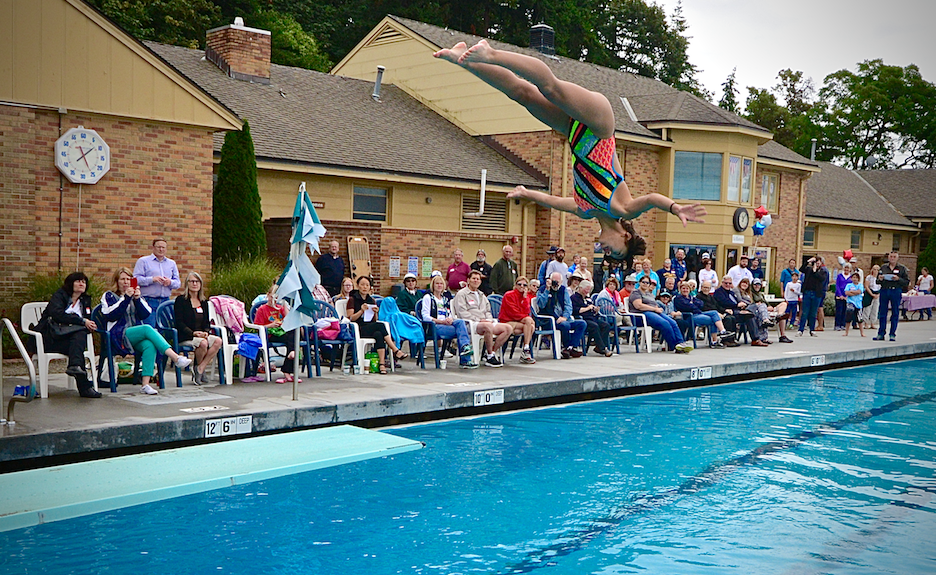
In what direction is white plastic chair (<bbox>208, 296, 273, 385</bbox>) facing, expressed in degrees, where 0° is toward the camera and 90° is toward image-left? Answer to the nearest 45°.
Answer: approximately 315°

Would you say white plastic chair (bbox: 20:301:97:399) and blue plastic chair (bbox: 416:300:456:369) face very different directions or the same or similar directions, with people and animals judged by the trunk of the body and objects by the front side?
same or similar directions

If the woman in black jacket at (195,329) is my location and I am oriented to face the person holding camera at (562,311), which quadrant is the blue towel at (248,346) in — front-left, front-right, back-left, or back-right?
front-right

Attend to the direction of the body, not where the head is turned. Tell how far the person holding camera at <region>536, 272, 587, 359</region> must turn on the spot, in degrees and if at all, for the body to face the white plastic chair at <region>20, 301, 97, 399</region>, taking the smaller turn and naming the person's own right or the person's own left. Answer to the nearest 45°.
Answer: approximately 45° to the person's own right

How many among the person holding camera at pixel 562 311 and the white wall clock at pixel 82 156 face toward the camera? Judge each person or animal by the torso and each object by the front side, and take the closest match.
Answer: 2

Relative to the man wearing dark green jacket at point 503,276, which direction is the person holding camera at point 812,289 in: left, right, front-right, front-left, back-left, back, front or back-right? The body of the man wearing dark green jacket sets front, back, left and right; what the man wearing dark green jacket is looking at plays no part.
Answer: left

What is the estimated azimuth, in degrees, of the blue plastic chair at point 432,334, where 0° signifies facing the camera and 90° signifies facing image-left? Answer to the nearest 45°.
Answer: approximately 315°

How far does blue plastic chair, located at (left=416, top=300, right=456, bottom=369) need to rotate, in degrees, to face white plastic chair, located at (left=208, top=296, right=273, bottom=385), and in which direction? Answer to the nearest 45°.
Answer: approximately 90° to its right

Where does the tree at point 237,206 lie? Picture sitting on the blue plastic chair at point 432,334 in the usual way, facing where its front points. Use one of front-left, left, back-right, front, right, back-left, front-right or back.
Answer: back

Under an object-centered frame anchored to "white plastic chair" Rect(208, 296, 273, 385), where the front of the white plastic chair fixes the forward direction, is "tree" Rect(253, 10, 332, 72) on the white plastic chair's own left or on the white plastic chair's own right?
on the white plastic chair's own left

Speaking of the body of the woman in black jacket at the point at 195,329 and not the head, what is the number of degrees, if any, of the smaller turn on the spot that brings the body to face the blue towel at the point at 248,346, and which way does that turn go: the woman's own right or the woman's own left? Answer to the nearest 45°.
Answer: approximately 45° to the woman's own left

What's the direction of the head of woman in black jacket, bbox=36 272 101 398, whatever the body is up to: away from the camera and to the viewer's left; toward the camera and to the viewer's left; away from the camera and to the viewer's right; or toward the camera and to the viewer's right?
toward the camera and to the viewer's right

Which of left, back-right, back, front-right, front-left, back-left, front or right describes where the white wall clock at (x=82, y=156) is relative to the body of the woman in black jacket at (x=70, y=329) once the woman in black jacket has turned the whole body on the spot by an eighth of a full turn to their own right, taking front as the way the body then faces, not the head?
back

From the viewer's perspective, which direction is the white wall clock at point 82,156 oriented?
toward the camera

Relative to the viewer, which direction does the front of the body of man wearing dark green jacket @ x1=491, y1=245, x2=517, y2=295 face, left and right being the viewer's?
facing the viewer and to the right of the viewer

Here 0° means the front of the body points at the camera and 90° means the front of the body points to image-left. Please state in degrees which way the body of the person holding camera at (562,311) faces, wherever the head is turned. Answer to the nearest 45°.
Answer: approximately 0°

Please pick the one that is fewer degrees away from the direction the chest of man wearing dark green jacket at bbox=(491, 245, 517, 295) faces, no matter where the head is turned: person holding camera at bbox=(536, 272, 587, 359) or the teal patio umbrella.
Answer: the person holding camera

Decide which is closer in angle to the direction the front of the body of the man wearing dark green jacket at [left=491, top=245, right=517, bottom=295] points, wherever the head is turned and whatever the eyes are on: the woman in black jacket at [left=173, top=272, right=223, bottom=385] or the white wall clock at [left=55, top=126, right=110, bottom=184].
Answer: the woman in black jacket

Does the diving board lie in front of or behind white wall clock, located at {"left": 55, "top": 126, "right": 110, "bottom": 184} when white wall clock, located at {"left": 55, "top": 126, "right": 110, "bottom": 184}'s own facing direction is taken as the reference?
in front
